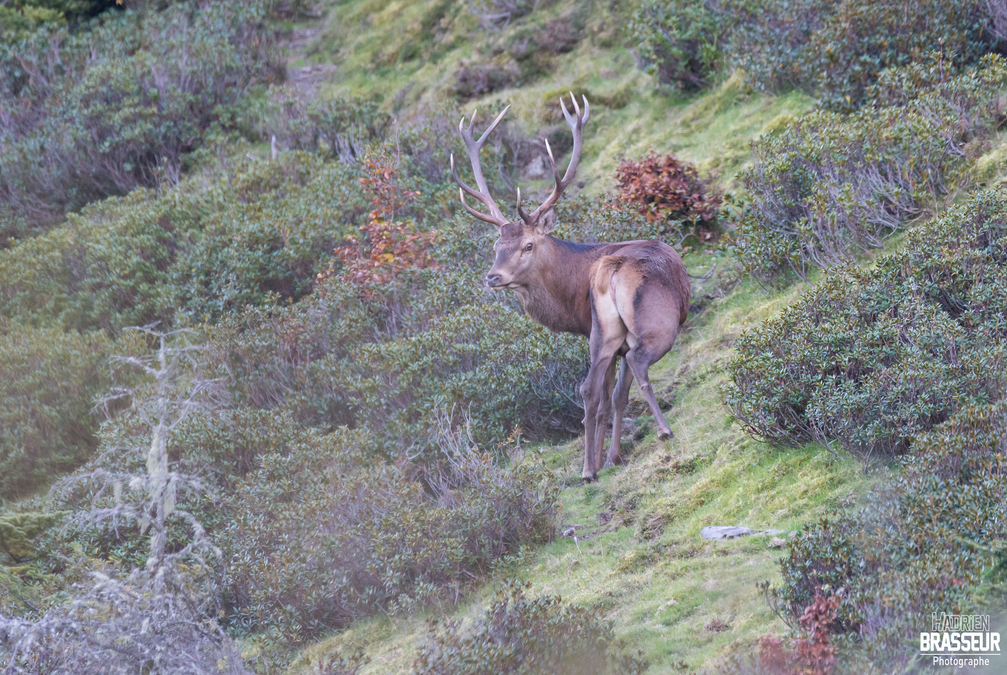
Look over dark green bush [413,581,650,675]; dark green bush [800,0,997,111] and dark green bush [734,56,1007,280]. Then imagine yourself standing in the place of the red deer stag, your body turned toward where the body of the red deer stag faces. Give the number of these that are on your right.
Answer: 2

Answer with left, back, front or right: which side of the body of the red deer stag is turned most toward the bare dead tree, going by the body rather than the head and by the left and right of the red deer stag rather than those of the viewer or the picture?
left

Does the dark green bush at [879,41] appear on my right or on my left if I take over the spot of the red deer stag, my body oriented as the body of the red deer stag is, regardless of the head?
on my right

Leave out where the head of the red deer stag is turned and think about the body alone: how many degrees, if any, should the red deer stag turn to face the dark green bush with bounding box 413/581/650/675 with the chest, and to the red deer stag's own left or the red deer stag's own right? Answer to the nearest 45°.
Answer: approximately 135° to the red deer stag's own left

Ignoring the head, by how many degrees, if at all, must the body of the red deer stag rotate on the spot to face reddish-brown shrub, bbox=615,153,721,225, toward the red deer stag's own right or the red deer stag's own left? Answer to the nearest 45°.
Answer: approximately 45° to the red deer stag's own right

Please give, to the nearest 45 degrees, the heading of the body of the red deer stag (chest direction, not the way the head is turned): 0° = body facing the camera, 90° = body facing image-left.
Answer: approximately 135°

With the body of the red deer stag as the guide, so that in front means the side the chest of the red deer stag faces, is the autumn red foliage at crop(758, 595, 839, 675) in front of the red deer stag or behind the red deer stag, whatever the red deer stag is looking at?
behind

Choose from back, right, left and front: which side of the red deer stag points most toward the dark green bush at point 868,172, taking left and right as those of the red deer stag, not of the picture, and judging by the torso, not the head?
right

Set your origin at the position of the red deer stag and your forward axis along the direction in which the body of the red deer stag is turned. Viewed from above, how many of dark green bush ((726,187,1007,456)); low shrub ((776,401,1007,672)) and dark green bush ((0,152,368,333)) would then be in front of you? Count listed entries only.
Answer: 1

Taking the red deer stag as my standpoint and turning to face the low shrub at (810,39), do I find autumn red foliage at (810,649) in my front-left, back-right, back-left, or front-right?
back-right
